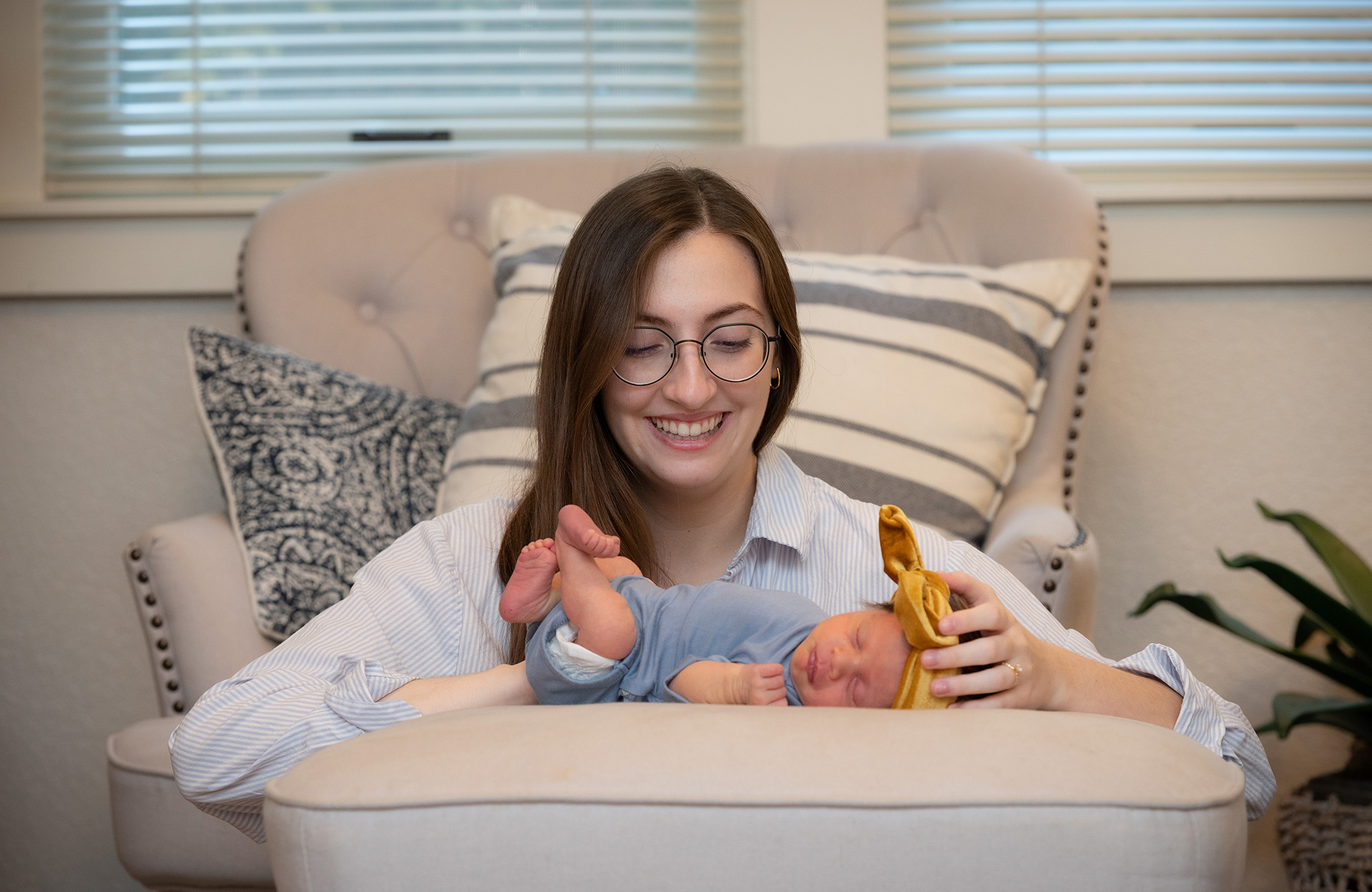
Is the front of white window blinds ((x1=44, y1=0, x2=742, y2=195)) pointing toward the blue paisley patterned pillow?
yes
